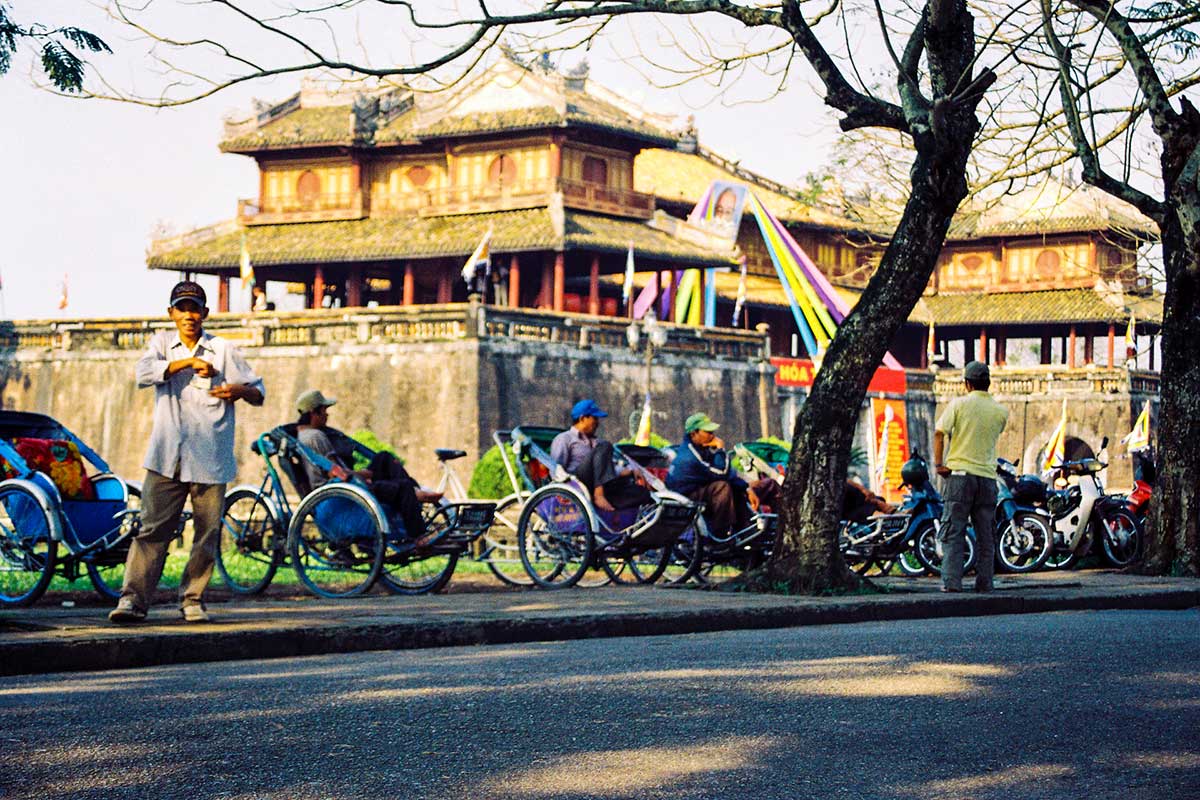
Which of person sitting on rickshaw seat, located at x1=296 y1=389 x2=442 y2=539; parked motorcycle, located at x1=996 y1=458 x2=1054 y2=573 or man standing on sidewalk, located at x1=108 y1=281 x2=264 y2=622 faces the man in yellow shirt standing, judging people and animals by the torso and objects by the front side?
the person sitting on rickshaw seat

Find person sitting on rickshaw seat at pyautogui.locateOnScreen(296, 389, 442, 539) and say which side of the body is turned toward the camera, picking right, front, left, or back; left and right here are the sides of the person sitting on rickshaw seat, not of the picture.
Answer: right

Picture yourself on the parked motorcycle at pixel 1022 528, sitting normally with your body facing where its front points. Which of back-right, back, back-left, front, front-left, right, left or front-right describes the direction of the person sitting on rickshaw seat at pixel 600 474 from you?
back-right

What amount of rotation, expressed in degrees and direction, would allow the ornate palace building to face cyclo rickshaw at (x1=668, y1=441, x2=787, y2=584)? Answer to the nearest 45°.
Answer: approximately 45° to its right

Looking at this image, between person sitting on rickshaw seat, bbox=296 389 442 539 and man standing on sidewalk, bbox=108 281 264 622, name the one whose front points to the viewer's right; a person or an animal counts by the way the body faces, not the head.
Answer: the person sitting on rickshaw seat

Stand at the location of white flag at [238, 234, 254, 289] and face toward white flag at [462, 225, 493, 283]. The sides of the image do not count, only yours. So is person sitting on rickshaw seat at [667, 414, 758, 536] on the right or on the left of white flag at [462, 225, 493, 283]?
right

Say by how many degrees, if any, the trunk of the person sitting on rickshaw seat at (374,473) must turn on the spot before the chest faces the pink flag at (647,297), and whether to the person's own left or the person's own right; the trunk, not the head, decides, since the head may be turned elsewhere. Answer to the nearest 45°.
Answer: approximately 90° to the person's own left

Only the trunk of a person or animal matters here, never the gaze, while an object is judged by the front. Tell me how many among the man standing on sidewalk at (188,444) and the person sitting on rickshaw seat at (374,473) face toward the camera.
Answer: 1

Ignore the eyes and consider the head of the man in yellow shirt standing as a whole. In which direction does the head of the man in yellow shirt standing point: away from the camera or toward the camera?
away from the camera
